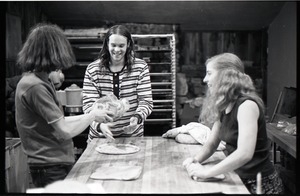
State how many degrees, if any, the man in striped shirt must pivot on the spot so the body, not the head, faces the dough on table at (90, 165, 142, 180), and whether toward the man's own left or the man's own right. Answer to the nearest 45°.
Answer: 0° — they already face it

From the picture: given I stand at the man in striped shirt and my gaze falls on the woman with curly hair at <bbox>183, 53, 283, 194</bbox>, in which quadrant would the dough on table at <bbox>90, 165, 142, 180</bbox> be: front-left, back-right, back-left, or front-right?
front-right

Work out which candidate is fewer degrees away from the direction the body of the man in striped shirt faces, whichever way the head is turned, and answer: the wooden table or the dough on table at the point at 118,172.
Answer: the dough on table

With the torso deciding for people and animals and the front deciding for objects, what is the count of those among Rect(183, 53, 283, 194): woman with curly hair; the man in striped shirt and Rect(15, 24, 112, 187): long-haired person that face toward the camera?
1

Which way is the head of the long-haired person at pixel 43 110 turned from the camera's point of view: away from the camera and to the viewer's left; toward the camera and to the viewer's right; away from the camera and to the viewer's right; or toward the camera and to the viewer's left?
away from the camera and to the viewer's right

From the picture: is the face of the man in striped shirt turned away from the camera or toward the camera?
toward the camera

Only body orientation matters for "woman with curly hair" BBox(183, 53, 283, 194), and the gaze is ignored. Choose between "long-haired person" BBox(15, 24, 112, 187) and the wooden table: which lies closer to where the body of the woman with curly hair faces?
the long-haired person

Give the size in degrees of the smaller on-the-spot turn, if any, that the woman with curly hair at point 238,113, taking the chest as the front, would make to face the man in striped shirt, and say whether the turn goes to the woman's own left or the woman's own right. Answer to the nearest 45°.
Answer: approximately 45° to the woman's own right

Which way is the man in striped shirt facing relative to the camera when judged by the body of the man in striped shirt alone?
toward the camera

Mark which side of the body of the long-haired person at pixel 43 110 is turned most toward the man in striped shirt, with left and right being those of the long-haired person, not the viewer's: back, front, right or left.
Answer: front

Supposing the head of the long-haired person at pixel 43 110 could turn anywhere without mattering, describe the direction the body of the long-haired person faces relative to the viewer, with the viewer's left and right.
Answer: facing away from the viewer and to the right of the viewer

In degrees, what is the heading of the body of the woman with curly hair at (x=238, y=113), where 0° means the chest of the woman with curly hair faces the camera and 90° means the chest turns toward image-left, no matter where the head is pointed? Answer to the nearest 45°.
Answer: approximately 90°

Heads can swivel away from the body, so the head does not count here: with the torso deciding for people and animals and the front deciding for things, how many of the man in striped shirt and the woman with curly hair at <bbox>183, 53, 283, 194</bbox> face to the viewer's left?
1
